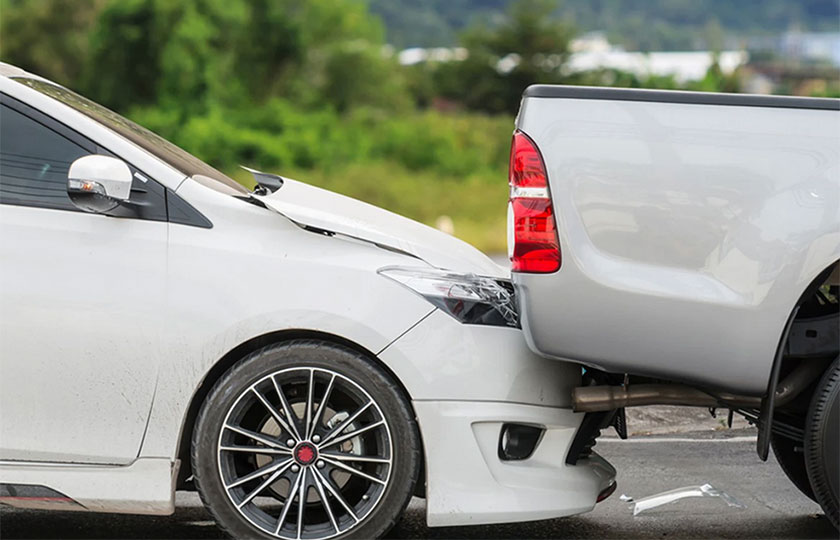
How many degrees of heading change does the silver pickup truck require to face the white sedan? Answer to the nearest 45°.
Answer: approximately 180°

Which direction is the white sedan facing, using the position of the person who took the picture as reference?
facing to the right of the viewer

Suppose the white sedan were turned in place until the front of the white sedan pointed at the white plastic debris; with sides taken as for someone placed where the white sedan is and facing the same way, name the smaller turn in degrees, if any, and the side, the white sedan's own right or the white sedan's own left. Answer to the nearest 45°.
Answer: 0° — it already faces it

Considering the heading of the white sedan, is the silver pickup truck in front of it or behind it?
in front

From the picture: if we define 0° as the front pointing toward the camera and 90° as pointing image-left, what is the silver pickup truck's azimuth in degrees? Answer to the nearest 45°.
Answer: approximately 270°

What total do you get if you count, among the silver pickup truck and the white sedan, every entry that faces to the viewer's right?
2
